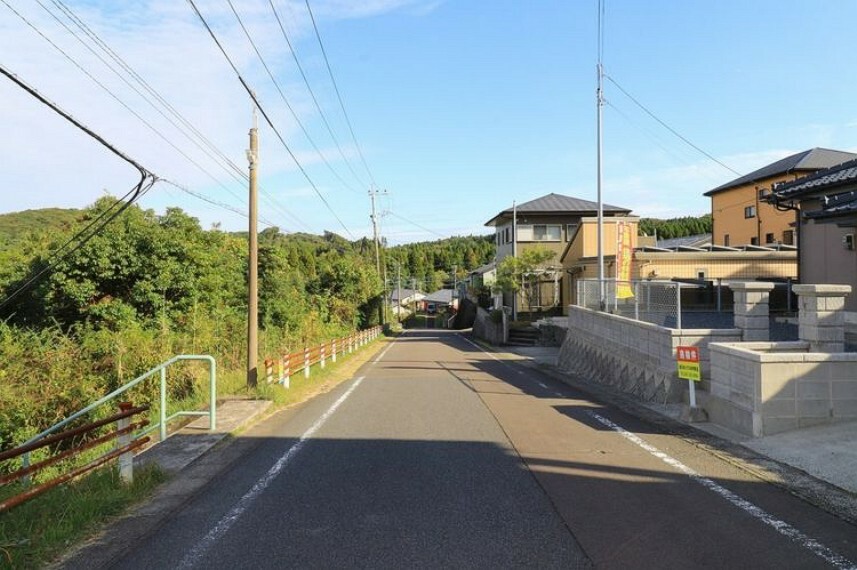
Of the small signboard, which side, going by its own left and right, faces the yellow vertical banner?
back

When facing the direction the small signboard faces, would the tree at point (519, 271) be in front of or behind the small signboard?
behind

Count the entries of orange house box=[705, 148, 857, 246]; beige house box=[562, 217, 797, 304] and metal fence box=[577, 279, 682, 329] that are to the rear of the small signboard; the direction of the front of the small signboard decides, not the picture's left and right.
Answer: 3

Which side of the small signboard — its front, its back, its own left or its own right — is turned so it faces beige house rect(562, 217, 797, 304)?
back

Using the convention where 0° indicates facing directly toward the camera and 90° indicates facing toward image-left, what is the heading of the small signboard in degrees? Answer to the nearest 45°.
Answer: approximately 0°

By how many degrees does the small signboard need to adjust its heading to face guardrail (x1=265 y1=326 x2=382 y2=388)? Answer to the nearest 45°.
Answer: approximately 90° to its right

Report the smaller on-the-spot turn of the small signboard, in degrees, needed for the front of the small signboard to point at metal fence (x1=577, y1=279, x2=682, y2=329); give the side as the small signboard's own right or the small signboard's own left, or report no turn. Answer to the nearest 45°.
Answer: approximately 180°
